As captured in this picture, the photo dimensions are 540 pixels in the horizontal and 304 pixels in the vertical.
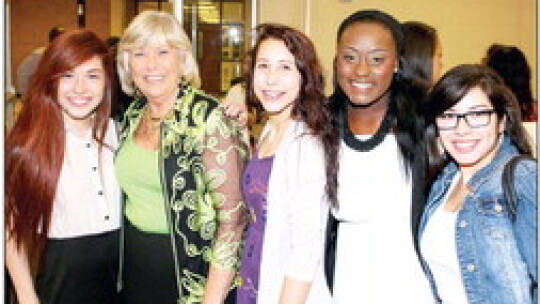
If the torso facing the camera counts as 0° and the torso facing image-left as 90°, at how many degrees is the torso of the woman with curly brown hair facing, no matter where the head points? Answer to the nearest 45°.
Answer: approximately 45°
